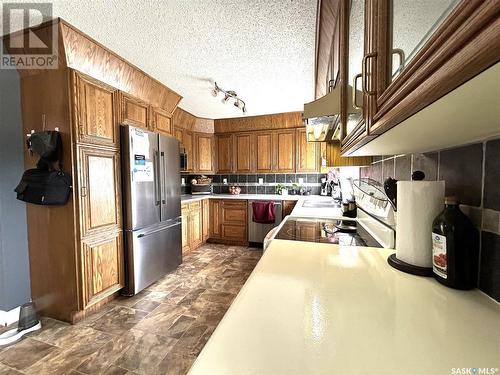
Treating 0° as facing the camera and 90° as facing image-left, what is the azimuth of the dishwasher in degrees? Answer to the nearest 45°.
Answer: approximately 0°

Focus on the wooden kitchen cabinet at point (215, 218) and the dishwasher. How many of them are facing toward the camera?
2

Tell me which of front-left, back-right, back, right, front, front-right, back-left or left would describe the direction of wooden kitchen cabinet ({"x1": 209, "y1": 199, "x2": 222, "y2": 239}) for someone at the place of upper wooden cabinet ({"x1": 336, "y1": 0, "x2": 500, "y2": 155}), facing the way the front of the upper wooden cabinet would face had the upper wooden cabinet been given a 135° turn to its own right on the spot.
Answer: front-left

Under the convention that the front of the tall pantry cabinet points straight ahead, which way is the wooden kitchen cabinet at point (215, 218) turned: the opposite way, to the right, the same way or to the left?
to the right

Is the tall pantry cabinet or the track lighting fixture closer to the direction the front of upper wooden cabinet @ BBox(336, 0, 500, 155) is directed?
the tall pantry cabinet

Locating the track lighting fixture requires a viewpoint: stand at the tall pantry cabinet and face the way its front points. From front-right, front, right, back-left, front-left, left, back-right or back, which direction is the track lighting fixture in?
front-left

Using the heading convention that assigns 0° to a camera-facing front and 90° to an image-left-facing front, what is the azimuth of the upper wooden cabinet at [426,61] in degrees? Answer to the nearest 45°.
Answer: approximately 45°
